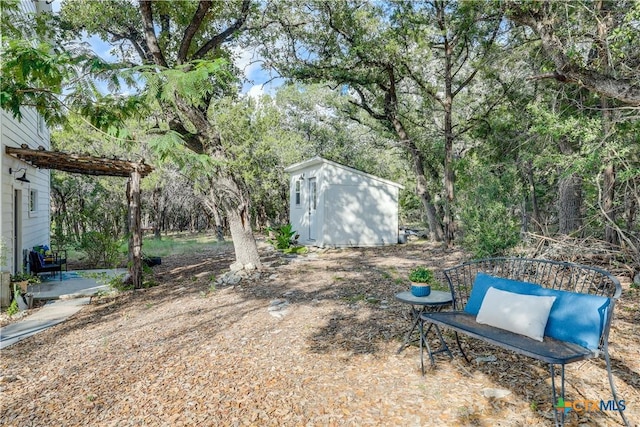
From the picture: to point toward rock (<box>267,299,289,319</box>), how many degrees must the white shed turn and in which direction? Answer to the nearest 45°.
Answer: approximately 45° to its left

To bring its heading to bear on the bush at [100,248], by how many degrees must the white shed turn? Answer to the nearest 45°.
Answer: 0° — it already faces it

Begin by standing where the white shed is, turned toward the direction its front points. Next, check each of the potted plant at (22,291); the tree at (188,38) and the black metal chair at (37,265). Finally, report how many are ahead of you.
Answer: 3

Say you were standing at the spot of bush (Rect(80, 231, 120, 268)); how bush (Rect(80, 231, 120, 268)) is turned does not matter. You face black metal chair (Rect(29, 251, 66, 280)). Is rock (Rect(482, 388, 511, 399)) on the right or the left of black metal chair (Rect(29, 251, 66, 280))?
left

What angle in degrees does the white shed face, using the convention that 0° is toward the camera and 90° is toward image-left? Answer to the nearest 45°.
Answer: approximately 45°

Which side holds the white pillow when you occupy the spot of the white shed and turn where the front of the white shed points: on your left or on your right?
on your left

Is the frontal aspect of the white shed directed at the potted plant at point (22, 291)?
yes

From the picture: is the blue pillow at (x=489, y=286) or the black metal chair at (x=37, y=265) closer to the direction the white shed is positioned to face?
the black metal chair

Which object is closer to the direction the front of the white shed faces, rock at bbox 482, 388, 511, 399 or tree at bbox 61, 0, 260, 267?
the tree
